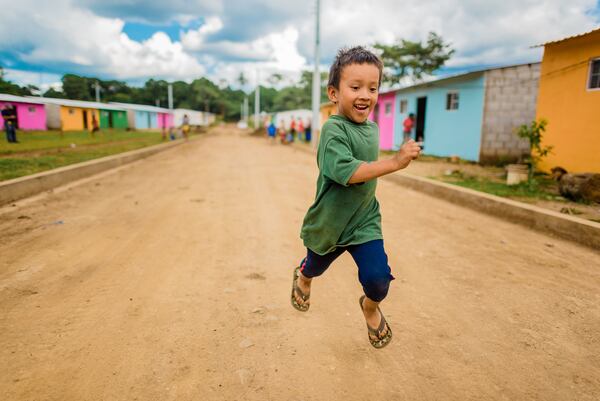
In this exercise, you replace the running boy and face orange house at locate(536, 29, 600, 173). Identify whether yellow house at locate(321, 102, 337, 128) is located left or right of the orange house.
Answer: left

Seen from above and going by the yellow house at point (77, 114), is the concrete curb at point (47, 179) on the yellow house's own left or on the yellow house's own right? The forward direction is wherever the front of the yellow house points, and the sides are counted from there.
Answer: on the yellow house's own right

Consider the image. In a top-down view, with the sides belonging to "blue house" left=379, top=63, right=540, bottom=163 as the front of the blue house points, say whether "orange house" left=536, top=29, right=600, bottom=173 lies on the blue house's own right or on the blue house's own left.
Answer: on the blue house's own left

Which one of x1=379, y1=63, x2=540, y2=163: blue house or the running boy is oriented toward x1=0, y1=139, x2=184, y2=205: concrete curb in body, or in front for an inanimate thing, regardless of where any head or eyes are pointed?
the blue house

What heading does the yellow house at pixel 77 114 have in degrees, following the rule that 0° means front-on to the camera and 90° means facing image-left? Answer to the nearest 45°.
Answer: approximately 315°

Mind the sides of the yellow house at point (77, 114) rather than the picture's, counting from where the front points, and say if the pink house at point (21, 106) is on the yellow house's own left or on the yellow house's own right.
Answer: on the yellow house's own right

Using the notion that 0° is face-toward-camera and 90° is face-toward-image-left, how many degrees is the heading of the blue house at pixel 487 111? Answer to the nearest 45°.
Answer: approximately 45°

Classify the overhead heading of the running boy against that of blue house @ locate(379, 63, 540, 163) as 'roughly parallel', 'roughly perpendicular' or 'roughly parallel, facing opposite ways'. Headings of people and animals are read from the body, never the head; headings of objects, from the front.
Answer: roughly perpendicular

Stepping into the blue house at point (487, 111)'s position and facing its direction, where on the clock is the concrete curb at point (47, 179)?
The concrete curb is roughly at 12 o'clock from the blue house.

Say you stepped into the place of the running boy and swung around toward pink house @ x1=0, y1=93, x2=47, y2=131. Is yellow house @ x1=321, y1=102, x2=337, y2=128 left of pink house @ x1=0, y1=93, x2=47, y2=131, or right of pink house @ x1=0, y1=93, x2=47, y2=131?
right

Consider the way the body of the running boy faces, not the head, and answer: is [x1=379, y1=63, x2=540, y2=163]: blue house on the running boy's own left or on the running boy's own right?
on the running boy's own left
